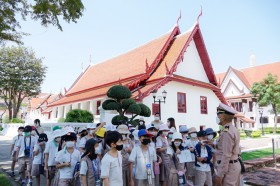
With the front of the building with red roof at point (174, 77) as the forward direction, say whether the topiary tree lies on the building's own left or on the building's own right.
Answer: on the building's own right

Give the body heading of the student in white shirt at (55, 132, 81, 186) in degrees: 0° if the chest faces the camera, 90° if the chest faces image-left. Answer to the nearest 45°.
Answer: approximately 0°

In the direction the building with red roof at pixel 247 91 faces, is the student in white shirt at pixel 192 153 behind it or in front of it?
in front

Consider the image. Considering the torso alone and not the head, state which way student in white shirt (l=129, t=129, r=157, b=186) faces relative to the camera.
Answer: toward the camera

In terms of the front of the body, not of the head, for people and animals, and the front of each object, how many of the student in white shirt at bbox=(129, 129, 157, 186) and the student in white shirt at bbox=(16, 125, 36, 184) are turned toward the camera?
2

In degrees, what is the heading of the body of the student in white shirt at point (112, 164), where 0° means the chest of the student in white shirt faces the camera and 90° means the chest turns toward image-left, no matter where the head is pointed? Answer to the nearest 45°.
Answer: approximately 315°

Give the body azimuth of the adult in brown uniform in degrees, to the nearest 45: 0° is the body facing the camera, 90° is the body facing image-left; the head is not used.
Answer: approximately 90°

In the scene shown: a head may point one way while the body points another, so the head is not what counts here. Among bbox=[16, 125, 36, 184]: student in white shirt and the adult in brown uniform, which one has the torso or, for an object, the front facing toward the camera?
the student in white shirt

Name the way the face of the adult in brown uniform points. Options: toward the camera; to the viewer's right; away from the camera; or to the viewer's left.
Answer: to the viewer's left

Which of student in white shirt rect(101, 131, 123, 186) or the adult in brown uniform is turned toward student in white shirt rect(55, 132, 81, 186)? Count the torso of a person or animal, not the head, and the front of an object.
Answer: the adult in brown uniform

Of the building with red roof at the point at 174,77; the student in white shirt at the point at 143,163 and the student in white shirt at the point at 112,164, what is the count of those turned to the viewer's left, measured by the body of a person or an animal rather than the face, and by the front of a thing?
0

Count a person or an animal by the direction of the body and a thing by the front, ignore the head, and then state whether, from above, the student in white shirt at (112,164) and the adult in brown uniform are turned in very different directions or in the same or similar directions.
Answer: very different directions

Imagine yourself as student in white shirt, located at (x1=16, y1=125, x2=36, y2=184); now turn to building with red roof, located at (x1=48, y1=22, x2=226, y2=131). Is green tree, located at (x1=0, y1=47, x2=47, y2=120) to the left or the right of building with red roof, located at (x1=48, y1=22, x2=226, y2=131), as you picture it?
left
